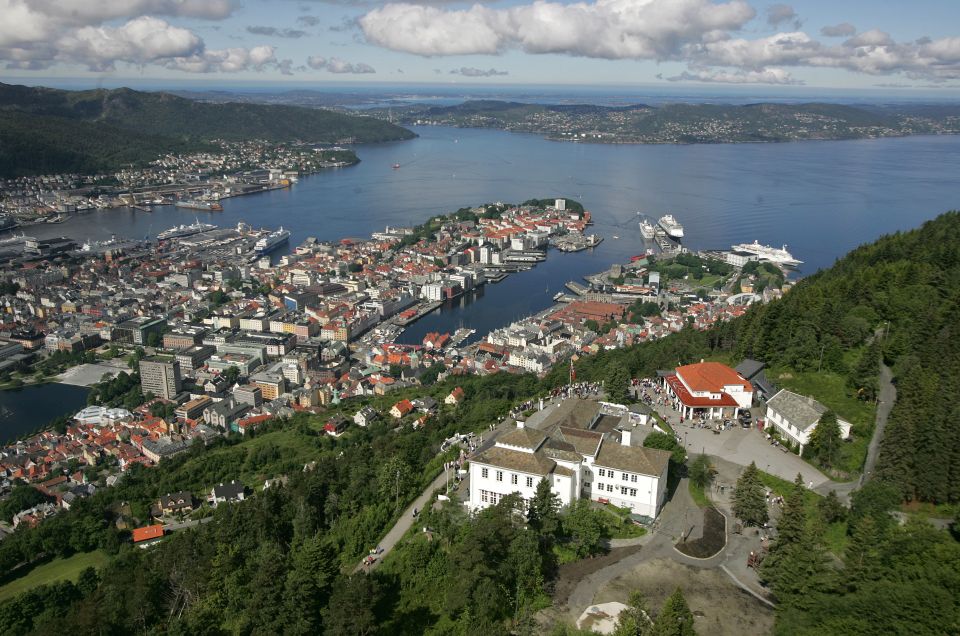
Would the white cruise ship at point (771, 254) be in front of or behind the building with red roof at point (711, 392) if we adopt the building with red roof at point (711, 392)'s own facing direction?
behind

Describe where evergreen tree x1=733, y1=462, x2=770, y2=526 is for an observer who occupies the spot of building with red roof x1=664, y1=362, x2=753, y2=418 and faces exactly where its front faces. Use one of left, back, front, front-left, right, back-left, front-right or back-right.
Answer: front-left

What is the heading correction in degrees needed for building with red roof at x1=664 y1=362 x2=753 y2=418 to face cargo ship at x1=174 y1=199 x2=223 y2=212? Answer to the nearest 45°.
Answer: approximately 90° to its right

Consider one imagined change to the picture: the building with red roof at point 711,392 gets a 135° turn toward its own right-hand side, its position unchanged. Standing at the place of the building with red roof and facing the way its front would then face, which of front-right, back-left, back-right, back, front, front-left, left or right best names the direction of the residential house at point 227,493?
left

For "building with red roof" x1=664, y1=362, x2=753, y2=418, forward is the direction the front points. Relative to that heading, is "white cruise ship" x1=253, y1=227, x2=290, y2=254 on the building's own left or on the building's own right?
on the building's own right

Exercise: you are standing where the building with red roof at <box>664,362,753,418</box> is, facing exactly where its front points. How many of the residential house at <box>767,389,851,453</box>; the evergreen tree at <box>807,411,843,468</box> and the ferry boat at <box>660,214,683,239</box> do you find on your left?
2

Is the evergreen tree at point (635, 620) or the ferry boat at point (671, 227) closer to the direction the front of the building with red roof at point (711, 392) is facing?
the evergreen tree

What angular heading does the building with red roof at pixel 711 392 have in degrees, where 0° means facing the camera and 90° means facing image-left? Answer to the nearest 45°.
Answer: approximately 45°

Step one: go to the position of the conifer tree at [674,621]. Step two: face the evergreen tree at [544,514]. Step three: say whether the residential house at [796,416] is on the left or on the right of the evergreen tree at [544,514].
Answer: right

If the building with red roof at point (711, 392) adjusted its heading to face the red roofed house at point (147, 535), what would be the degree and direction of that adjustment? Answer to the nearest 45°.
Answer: approximately 45° to its right

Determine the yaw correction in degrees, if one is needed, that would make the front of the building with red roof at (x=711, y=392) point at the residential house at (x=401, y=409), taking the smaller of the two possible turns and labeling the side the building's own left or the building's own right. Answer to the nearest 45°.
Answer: approximately 90° to the building's own right

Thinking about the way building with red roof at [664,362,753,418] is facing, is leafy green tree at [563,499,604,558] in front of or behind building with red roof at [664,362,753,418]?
in front

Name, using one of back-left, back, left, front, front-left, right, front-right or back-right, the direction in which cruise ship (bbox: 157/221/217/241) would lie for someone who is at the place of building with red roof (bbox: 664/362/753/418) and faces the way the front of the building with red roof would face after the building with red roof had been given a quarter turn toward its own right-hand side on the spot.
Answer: front
